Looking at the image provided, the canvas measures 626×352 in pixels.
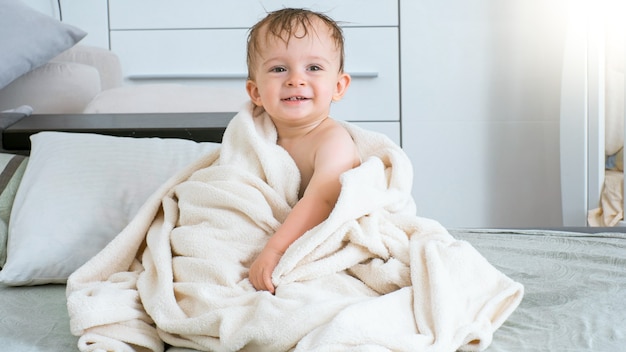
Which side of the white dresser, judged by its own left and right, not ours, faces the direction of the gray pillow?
right

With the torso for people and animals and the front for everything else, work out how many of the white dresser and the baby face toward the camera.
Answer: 2

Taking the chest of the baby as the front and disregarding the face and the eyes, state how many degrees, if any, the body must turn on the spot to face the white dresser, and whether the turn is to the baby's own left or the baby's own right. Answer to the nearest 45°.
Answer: approximately 180°

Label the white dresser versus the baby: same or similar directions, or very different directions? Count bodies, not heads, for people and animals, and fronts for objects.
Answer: same or similar directions

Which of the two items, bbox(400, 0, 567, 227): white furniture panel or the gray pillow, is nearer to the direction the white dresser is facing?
the gray pillow

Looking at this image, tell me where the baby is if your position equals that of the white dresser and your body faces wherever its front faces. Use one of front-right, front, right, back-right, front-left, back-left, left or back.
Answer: front

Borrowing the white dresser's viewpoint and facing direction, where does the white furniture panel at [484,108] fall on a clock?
The white furniture panel is roughly at 9 o'clock from the white dresser.

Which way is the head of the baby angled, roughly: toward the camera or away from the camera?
toward the camera

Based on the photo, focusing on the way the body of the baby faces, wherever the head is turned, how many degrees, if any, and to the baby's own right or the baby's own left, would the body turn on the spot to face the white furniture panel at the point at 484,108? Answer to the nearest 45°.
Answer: approximately 180°

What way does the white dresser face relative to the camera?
toward the camera

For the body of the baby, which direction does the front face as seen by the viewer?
toward the camera
